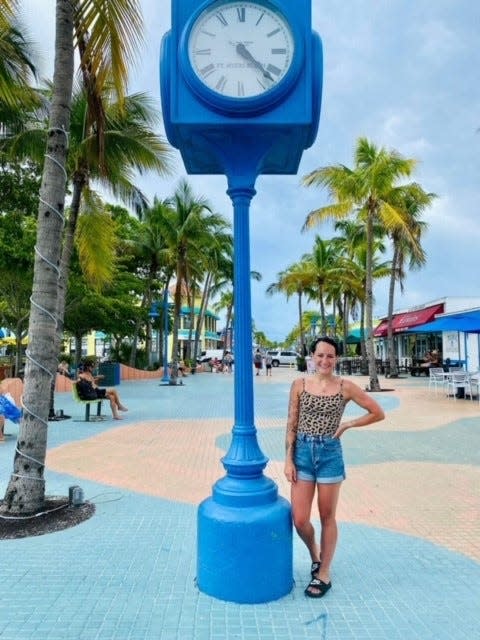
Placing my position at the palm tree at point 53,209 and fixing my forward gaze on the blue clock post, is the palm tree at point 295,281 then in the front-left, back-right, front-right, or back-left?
back-left

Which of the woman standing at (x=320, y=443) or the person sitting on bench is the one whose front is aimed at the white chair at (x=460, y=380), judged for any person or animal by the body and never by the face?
the person sitting on bench

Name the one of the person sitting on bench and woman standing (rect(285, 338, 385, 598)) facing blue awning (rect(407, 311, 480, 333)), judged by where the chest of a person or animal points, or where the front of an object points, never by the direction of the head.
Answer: the person sitting on bench

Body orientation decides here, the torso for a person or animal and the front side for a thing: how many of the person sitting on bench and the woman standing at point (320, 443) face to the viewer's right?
1

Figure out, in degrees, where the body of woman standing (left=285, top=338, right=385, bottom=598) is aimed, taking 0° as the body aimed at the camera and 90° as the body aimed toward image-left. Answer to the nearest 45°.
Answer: approximately 0°

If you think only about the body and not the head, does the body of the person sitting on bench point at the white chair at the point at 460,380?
yes

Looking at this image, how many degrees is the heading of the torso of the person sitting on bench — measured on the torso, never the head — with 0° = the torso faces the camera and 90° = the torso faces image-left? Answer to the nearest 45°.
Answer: approximately 270°

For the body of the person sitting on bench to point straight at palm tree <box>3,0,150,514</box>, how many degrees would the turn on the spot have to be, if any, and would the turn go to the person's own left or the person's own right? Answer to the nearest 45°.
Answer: approximately 90° to the person's own right

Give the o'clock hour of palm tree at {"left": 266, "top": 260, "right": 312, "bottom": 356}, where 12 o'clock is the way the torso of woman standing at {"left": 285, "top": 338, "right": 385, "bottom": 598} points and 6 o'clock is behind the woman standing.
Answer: The palm tree is roughly at 6 o'clock from the woman standing.

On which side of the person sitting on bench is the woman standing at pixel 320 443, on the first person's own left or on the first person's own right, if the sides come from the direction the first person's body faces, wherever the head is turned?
on the first person's own right
